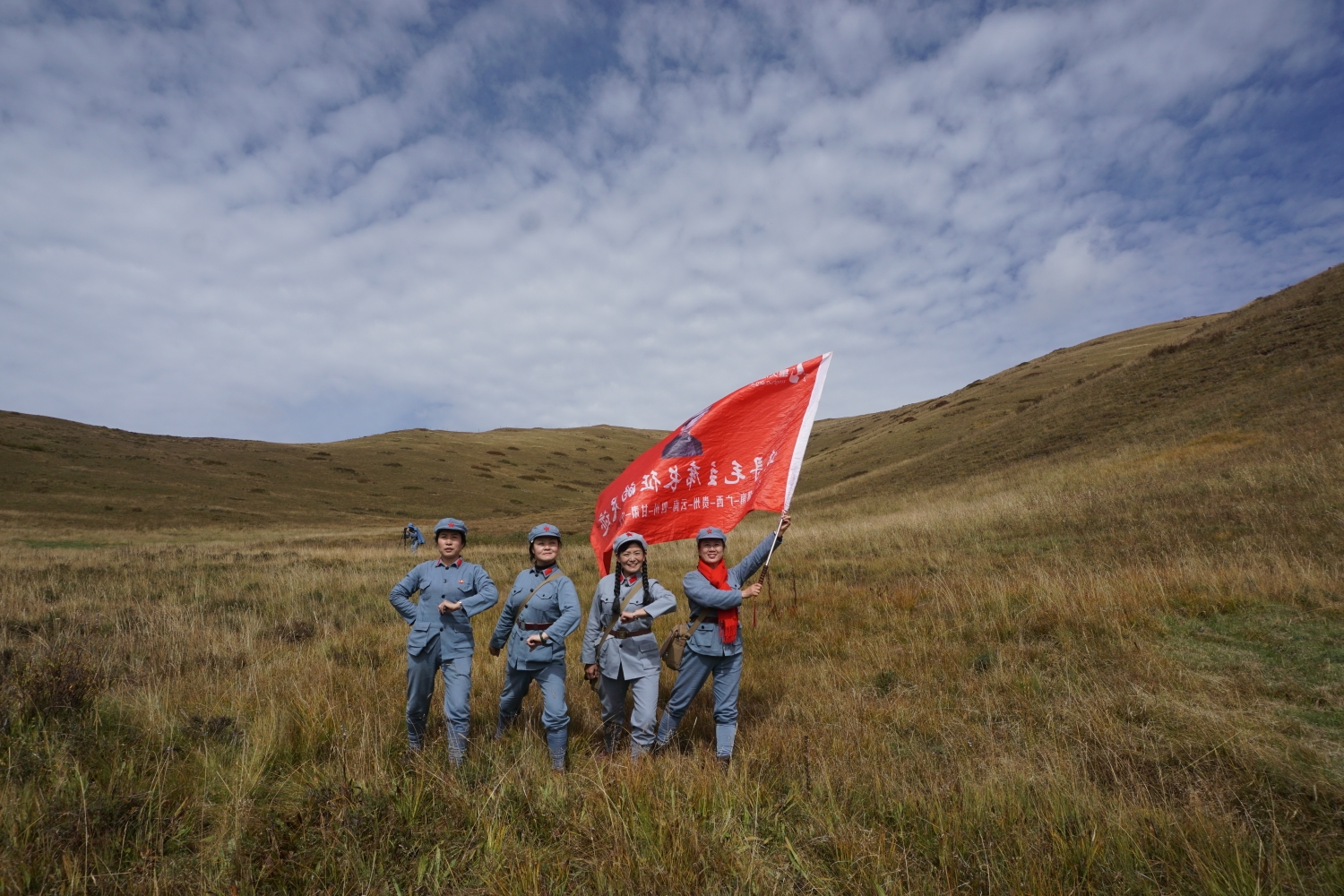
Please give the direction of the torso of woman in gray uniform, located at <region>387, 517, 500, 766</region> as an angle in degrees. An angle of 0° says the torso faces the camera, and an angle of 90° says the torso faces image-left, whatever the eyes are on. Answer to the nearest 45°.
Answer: approximately 0°

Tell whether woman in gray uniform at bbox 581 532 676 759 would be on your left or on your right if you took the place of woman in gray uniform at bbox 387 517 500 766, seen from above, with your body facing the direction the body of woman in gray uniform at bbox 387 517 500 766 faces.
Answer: on your left

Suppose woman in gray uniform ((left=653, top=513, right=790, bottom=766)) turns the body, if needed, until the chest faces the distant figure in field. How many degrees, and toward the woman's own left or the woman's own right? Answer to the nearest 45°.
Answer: approximately 180°

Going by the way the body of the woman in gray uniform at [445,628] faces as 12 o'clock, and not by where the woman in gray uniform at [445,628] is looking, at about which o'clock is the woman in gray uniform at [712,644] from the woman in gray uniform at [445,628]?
the woman in gray uniform at [712,644] is roughly at 10 o'clock from the woman in gray uniform at [445,628].

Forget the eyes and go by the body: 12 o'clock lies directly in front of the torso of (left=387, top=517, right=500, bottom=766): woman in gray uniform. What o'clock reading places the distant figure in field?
The distant figure in field is roughly at 6 o'clock from the woman in gray uniform.

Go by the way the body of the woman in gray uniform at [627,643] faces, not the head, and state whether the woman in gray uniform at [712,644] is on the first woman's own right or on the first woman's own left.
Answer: on the first woman's own left

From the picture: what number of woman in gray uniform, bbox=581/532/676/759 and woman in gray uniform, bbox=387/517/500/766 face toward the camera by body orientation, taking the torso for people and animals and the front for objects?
2

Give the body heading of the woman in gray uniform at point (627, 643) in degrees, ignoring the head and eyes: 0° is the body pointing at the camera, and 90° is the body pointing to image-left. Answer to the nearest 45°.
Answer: approximately 0°

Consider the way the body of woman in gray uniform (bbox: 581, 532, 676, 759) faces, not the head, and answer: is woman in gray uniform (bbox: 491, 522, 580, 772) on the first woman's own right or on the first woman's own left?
on the first woman's own right
